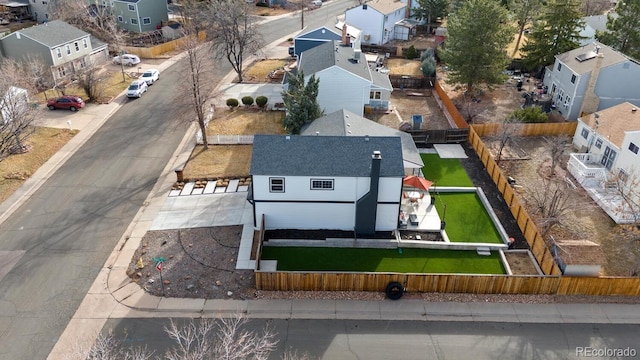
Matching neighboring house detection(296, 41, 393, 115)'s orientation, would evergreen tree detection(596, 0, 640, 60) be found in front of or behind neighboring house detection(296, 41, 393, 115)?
behind

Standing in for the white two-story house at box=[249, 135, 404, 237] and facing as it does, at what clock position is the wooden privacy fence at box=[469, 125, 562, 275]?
The wooden privacy fence is roughly at 6 o'clock from the white two-story house.

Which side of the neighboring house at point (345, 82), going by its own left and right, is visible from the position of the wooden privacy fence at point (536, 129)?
back

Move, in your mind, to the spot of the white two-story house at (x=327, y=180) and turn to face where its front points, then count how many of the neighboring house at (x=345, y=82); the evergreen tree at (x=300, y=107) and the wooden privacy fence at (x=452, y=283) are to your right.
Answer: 2

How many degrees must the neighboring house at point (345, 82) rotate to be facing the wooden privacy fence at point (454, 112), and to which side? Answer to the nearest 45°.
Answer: approximately 180°

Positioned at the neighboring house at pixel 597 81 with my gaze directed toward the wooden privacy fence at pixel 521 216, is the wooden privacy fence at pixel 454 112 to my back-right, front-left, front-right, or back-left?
front-right

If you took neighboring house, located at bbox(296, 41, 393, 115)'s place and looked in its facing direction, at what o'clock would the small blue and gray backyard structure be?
The small blue and gray backyard structure is roughly at 7 o'clock from the neighboring house.

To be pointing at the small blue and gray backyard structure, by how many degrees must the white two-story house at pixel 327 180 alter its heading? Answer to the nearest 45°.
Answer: approximately 135° to its right

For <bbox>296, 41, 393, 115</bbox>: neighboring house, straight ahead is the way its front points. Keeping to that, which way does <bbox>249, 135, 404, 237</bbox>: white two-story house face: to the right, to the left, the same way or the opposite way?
the same way

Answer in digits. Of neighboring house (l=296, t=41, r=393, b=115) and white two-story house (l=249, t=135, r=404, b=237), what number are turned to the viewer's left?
2

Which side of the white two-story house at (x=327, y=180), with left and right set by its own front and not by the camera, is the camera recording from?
left

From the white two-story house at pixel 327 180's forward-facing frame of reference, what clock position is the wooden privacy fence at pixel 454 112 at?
The wooden privacy fence is roughly at 4 o'clock from the white two-story house.

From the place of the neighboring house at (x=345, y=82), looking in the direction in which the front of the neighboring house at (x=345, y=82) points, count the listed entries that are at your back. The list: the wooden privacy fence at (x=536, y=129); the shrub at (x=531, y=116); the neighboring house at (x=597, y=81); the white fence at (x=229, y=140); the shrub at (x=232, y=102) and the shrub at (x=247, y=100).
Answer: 3

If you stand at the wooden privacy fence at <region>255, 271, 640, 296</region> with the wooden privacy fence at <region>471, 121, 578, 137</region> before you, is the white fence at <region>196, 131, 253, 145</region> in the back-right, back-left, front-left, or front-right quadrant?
front-left

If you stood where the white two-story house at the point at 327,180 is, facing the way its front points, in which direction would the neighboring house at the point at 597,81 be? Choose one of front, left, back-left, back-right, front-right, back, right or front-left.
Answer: back-right

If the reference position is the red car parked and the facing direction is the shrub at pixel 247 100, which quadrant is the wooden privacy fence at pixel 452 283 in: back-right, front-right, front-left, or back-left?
front-right

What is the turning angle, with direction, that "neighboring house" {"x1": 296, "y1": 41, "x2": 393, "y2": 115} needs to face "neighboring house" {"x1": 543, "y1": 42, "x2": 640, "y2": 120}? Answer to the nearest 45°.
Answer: approximately 180°

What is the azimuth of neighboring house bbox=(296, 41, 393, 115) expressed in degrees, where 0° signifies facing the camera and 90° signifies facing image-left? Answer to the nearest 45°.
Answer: approximately 90°
